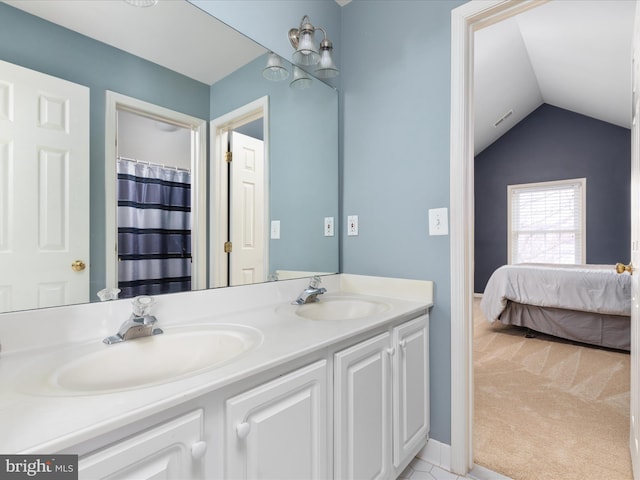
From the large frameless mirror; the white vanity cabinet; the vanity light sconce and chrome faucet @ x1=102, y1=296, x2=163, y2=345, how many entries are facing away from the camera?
0

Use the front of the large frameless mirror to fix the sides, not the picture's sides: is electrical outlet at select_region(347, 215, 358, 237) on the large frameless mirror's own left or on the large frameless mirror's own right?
on the large frameless mirror's own left

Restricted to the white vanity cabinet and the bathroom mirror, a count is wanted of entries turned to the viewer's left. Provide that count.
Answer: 0

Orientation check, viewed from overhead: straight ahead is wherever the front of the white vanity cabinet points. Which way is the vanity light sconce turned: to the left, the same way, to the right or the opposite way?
the same way

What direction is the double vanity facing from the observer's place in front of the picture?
facing the viewer and to the right of the viewer

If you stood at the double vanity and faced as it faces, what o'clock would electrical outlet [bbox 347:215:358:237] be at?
The electrical outlet is roughly at 9 o'clock from the double vanity.

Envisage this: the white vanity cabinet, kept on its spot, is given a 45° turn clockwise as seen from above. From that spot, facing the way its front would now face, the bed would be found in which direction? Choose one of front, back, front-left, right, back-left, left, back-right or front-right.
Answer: back-left

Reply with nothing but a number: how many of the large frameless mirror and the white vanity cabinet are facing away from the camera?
0

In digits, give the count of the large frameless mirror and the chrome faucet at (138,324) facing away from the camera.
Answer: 0

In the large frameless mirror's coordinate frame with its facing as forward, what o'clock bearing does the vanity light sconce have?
The vanity light sconce is roughly at 10 o'clock from the large frameless mirror.

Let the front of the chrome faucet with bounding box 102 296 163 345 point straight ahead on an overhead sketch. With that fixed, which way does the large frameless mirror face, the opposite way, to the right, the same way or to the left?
the same way

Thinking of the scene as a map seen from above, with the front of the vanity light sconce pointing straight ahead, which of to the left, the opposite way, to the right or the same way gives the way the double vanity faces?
the same way

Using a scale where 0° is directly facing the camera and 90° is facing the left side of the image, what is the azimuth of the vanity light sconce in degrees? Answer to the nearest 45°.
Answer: approximately 315°
